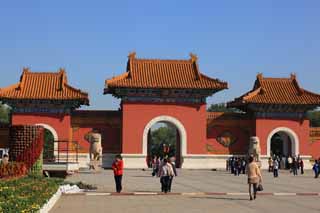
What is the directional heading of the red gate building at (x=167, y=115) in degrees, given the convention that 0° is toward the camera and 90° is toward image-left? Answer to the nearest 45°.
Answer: approximately 0°

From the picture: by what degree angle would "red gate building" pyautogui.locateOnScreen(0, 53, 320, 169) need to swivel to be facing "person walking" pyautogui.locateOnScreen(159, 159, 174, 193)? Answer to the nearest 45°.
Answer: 0° — it already faces them
